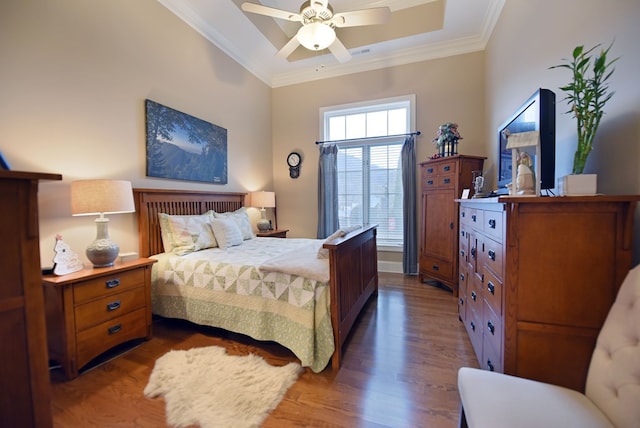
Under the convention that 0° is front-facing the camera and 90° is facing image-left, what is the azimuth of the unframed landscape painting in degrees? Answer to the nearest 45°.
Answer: approximately 315°

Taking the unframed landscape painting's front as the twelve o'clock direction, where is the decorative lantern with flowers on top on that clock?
The decorative lantern with flowers on top is roughly at 11 o'clock from the unframed landscape painting.

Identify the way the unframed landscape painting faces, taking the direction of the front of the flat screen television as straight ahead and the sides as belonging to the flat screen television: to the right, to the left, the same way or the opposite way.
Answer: the opposite way

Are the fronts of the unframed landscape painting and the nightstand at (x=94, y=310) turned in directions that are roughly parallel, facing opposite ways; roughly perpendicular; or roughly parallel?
roughly parallel

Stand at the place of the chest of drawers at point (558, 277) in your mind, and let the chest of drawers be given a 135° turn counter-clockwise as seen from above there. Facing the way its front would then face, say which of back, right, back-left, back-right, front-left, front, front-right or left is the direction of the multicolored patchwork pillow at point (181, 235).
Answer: back-right

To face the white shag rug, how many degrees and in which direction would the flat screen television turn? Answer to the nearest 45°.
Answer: approximately 45° to its left

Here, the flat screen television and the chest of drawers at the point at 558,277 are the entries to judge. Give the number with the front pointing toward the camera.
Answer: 0

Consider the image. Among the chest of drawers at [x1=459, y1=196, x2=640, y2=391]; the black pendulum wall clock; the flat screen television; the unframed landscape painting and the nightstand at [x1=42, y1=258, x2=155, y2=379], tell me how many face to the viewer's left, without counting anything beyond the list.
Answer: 2

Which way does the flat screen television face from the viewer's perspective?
to the viewer's left

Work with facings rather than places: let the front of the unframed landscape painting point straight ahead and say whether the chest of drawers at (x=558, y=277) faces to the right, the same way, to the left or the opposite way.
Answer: the opposite way

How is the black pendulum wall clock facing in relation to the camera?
toward the camera

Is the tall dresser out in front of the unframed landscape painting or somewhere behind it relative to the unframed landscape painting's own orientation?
in front

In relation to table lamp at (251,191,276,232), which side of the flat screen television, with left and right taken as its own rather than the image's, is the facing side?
front

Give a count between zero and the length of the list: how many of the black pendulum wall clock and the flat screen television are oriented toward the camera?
1

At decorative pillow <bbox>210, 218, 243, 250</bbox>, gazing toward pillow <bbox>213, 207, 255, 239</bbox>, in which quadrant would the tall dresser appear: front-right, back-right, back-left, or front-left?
front-right

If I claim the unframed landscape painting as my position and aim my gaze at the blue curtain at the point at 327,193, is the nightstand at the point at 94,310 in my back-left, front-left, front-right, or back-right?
back-right

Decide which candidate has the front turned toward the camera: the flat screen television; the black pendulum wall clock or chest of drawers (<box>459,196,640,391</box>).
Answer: the black pendulum wall clock

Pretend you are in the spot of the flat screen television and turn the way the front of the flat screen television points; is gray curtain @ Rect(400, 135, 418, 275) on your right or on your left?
on your right

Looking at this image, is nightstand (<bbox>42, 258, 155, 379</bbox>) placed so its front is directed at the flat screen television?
yes

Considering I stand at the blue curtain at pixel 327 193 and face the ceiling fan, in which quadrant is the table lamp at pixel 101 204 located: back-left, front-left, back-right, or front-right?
front-right
